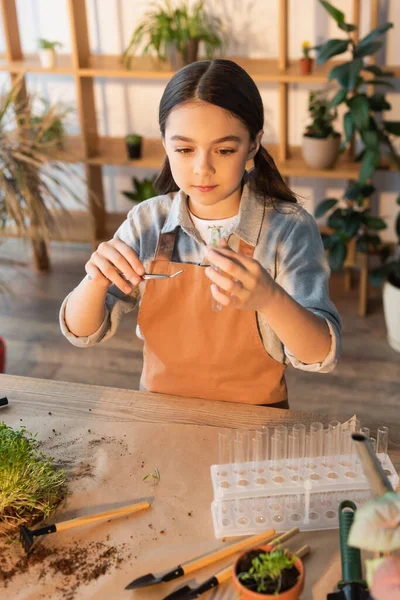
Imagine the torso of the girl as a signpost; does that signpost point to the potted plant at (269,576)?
yes

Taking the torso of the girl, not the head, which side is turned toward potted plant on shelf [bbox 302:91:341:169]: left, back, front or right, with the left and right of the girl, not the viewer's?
back

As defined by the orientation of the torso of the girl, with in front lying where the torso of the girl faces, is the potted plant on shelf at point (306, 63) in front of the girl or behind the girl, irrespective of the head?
behind

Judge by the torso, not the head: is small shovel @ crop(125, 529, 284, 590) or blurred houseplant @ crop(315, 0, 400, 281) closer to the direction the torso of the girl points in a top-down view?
the small shovel

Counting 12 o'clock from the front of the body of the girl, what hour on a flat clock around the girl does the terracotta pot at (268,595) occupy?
The terracotta pot is roughly at 12 o'clock from the girl.

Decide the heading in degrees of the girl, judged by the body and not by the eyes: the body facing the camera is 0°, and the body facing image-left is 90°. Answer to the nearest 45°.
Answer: approximately 0°

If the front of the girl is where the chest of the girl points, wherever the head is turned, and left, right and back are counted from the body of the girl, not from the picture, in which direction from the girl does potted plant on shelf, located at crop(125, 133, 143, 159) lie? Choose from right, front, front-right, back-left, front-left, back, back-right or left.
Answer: back

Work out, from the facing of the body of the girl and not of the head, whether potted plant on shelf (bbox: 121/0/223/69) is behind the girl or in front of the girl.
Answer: behind

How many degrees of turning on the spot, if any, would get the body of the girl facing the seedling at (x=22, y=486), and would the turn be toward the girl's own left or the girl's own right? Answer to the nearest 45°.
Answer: approximately 45° to the girl's own right
